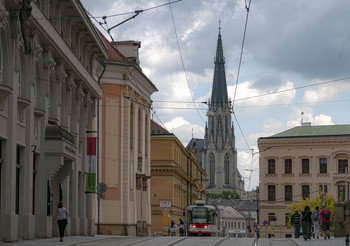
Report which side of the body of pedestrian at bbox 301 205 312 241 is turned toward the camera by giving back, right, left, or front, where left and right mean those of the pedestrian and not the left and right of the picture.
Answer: back

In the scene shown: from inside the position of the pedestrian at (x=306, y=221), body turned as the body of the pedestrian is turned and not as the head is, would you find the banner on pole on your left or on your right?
on your left
